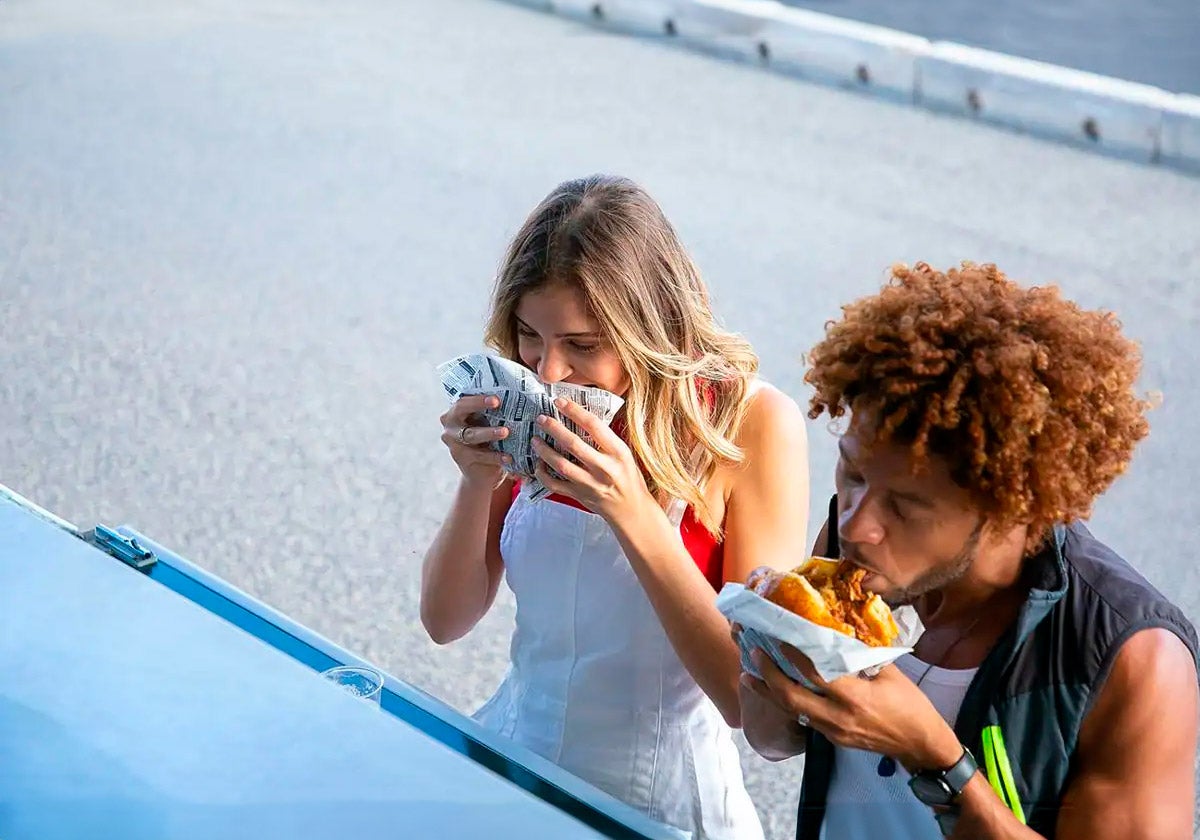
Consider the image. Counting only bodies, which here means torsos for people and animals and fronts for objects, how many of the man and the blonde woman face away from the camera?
0

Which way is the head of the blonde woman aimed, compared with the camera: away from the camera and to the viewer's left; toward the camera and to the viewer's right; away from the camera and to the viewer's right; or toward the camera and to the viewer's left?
toward the camera and to the viewer's left

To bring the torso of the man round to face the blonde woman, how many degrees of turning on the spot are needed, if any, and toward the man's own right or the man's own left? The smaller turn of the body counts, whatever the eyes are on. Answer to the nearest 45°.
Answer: approximately 90° to the man's own right

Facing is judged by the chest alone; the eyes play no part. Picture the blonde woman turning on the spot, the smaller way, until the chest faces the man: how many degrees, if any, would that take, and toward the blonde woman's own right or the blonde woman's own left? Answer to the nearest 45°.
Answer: approximately 90° to the blonde woman's own left

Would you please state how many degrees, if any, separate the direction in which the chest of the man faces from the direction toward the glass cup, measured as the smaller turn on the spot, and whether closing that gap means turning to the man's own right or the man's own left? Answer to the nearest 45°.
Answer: approximately 45° to the man's own right

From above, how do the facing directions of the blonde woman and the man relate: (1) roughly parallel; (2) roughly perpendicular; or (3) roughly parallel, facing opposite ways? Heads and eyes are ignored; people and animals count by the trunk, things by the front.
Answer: roughly parallel

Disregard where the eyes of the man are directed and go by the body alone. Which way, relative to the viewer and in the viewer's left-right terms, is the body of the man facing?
facing the viewer and to the left of the viewer

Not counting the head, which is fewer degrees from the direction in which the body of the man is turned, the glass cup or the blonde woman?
the glass cup

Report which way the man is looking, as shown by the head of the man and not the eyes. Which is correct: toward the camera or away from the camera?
toward the camera
